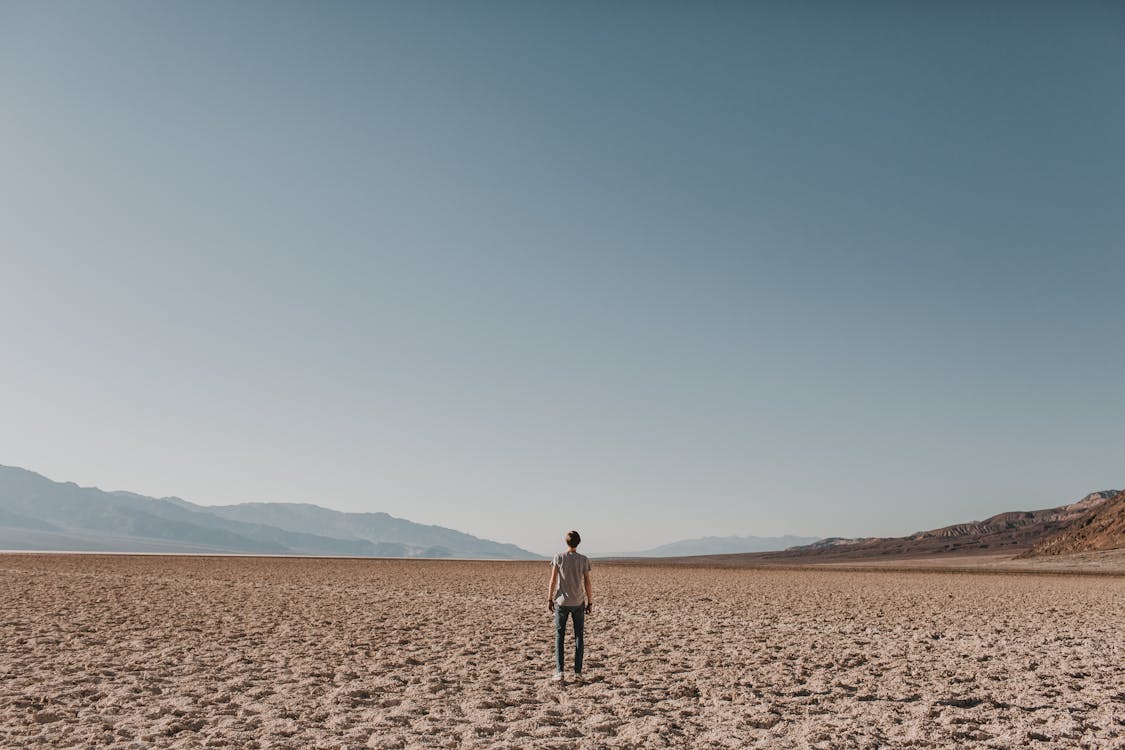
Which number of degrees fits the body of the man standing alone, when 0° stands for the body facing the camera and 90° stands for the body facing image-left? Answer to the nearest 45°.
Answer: approximately 180°
